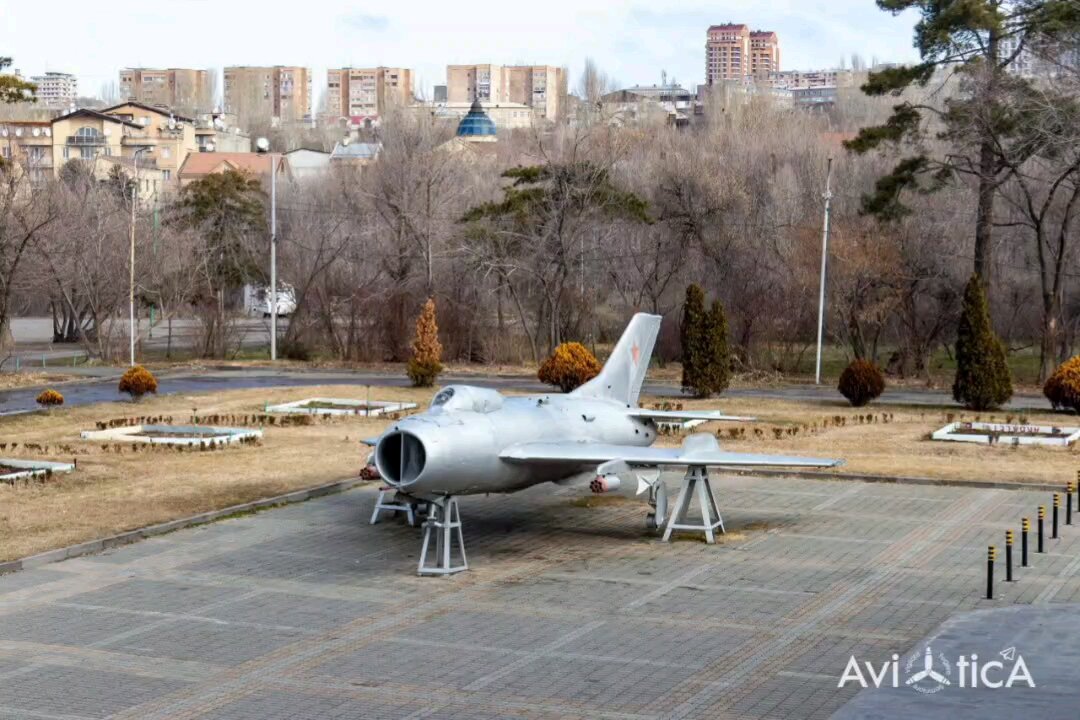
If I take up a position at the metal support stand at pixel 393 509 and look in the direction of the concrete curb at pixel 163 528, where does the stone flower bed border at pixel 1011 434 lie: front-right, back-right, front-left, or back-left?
back-right

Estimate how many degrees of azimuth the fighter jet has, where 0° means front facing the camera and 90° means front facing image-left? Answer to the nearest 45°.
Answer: approximately 45°

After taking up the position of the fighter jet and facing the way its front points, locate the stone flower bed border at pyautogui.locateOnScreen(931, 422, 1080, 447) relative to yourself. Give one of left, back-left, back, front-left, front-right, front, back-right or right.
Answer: back

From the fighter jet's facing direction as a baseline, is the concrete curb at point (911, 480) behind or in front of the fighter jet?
behind

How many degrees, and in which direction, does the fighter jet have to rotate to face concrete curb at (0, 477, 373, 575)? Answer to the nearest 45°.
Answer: approximately 45° to its right

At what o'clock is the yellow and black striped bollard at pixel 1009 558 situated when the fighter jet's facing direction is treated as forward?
The yellow and black striped bollard is roughly at 8 o'clock from the fighter jet.

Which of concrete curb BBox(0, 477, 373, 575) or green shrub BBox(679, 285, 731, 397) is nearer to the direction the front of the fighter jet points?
the concrete curb

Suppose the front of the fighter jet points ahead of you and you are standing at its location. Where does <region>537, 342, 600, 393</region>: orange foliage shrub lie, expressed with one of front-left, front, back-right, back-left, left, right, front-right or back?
back-right

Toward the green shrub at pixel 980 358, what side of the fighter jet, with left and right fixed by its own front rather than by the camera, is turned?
back

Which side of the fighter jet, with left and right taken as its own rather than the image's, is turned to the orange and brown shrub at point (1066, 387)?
back
